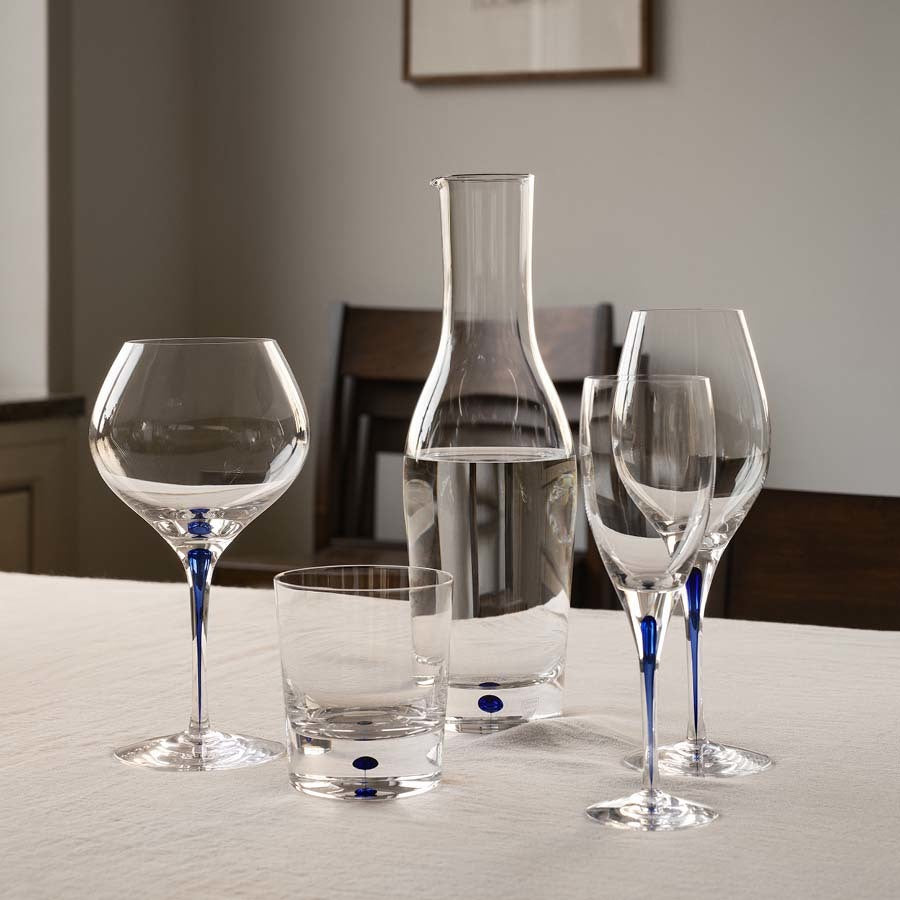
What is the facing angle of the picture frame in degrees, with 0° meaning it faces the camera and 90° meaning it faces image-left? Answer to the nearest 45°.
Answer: approximately 0°

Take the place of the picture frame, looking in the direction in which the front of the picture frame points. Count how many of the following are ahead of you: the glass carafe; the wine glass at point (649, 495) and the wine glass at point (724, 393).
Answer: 3

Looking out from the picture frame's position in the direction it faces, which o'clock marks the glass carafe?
The glass carafe is roughly at 12 o'clock from the picture frame.

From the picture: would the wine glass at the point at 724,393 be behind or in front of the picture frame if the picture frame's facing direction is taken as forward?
in front

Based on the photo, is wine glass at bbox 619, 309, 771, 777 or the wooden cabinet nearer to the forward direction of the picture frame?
the wine glass

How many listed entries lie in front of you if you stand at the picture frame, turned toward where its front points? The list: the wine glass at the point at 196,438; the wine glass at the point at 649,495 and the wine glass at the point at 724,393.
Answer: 3

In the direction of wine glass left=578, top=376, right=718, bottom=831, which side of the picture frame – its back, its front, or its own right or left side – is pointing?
front

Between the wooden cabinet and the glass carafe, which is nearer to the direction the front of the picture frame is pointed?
the glass carafe

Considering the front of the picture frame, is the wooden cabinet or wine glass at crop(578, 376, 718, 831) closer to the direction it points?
the wine glass

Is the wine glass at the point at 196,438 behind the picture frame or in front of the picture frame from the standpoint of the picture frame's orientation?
in front

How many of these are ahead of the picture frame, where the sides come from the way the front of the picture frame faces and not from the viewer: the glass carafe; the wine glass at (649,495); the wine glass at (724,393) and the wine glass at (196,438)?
4

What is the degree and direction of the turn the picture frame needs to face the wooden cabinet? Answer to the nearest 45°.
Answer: approximately 90° to its right
